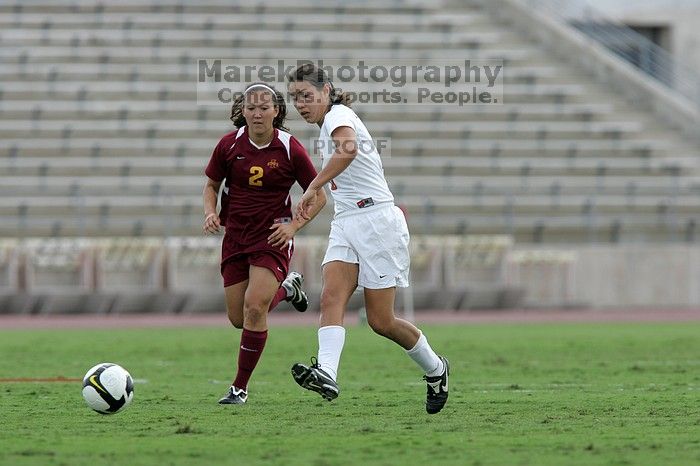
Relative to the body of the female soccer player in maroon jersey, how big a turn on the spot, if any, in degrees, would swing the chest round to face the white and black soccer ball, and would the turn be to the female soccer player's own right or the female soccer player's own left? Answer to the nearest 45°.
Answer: approximately 45° to the female soccer player's own right

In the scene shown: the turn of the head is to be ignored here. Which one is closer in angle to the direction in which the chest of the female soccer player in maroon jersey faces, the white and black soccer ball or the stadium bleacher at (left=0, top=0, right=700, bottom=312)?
the white and black soccer ball

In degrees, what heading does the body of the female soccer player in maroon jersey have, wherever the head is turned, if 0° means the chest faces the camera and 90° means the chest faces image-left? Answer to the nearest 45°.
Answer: approximately 0°

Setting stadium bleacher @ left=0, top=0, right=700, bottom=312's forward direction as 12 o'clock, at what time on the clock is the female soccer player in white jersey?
The female soccer player in white jersey is roughly at 12 o'clock from the stadium bleacher.

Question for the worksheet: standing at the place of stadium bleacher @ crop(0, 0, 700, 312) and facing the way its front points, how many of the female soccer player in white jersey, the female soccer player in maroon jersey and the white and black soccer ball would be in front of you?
3

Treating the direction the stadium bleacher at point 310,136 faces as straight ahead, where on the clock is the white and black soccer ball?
The white and black soccer ball is roughly at 12 o'clock from the stadium bleacher.

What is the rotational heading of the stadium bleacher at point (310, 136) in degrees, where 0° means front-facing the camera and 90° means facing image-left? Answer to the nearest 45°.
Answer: approximately 0°

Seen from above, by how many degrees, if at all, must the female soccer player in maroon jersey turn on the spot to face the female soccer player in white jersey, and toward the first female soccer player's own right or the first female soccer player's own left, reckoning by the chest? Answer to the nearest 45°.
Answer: approximately 45° to the first female soccer player's own left

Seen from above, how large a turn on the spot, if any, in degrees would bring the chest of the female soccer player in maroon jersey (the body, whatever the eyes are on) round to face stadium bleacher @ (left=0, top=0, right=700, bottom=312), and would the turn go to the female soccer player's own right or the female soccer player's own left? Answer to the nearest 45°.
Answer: approximately 180°
